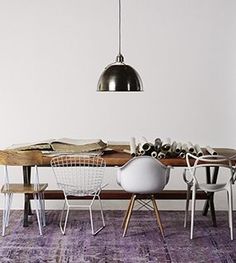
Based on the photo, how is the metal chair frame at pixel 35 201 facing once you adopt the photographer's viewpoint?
facing away from the viewer

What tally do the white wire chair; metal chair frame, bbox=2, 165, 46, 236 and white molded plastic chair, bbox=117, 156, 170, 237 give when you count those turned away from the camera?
3

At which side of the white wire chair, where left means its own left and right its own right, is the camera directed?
back

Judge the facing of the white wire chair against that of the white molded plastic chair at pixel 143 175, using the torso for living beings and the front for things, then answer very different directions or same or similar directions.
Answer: same or similar directions

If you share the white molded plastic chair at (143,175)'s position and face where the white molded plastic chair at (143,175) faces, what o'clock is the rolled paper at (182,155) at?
The rolled paper is roughly at 2 o'clock from the white molded plastic chair.

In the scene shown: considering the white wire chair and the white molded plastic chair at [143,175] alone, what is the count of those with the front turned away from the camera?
2

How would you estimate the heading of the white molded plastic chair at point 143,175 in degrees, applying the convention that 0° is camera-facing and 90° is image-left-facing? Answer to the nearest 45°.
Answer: approximately 180°

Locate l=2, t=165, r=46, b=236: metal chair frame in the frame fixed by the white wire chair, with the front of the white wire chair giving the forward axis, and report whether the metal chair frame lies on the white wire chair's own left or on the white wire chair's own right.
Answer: on the white wire chair's own left

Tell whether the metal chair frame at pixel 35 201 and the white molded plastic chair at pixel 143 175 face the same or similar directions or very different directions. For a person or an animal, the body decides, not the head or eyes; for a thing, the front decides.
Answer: same or similar directions

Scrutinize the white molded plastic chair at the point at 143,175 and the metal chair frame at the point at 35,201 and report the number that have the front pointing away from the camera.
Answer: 2

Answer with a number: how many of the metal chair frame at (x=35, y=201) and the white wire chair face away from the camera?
2

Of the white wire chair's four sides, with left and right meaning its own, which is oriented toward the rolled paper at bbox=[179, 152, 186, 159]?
right

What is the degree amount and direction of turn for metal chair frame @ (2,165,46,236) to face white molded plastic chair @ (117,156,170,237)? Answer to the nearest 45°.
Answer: approximately 135° to its right
